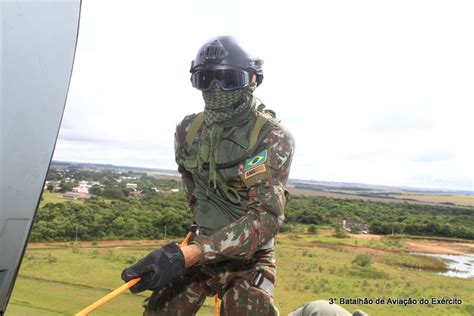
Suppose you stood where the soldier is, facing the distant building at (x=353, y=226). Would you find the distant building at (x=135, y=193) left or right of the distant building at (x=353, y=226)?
left

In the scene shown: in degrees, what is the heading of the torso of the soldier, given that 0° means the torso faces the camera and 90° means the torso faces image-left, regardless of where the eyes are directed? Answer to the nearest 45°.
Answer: approximately 45°

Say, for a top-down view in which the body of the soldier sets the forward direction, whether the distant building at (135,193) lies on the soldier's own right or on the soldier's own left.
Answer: on the soldier's own right

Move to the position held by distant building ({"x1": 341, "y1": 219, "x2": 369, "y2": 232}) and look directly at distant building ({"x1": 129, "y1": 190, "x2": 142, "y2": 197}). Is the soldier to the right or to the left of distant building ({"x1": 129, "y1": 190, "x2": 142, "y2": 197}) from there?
left

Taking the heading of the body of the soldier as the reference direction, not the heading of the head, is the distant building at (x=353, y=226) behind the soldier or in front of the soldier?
behind
